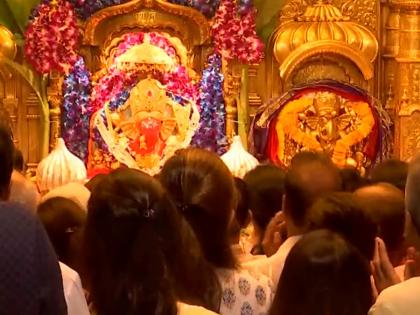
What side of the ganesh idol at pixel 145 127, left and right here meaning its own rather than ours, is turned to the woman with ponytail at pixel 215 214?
front

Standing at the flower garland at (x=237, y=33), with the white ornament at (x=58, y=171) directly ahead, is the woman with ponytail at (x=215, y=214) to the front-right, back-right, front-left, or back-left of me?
front-left

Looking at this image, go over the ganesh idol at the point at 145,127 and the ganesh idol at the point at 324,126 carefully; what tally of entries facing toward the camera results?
2

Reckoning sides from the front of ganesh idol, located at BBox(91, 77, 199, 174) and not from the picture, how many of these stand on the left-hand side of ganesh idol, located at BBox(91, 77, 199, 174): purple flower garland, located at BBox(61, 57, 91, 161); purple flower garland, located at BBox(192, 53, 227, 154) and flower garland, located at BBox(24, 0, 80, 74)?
1

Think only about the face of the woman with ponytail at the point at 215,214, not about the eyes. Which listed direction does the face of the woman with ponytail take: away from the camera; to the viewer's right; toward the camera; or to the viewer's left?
away from the camera

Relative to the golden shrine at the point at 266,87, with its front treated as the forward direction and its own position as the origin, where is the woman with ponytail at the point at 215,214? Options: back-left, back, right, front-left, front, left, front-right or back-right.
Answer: front

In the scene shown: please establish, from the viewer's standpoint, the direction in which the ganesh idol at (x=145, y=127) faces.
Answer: facing the viewer
